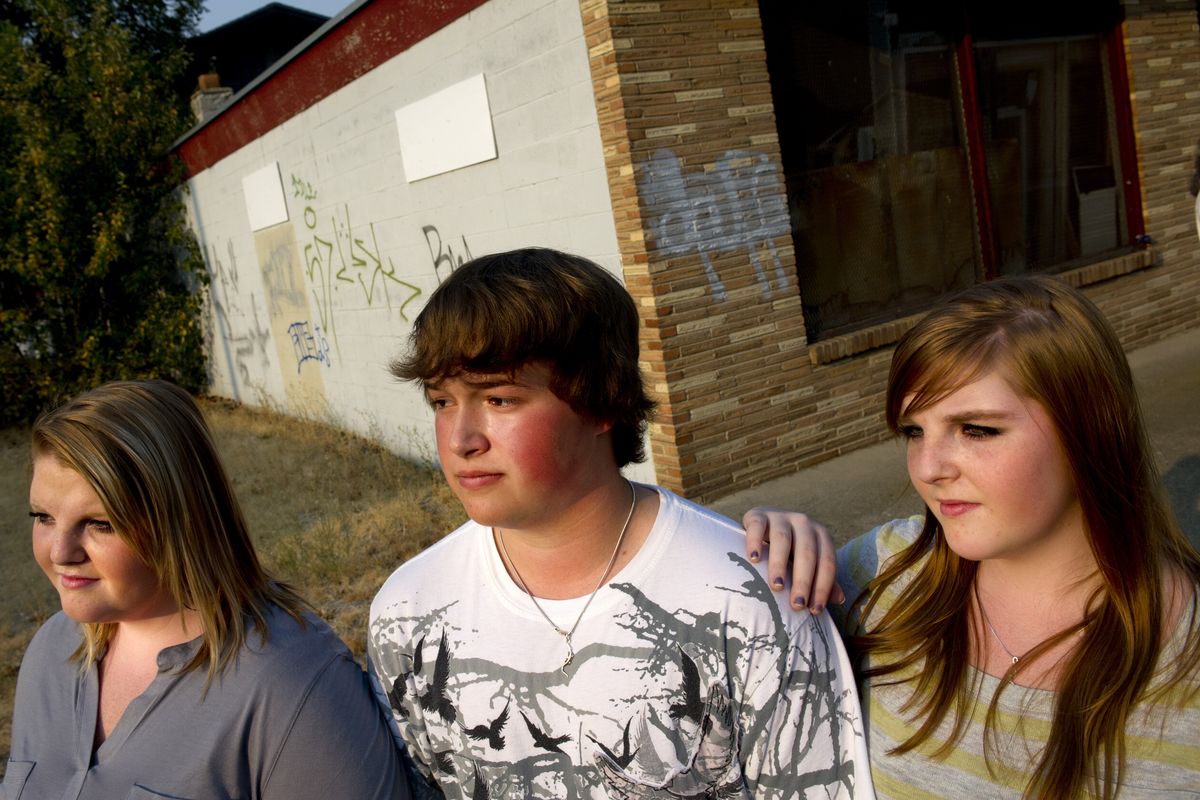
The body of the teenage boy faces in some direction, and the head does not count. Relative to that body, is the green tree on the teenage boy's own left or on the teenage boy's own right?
on the teenage boy's own right

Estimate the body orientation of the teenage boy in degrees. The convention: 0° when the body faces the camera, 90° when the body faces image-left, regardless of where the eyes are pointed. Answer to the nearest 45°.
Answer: approximately 45°
